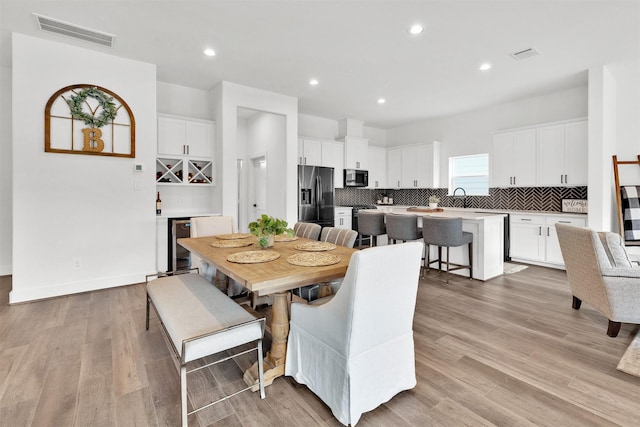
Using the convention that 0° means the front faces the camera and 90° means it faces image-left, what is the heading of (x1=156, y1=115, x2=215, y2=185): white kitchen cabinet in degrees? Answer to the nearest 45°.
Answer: approximately 0°

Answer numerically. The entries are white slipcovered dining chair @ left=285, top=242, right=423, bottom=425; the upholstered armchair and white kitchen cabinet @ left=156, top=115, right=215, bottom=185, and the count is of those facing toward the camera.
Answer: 1

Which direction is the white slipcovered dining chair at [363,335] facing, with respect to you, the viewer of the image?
facing away from the viewer and to the left of the viewer

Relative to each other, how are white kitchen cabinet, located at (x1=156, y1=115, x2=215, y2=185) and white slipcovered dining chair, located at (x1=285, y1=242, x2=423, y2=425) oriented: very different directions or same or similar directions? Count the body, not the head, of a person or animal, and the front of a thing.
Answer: very different directions

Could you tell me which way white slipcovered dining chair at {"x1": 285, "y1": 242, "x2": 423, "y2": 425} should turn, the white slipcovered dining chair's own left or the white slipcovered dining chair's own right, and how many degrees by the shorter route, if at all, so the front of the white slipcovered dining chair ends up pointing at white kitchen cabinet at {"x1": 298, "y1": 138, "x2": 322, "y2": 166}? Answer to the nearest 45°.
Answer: approximately 45° to the white slipcovered dining chair's own right

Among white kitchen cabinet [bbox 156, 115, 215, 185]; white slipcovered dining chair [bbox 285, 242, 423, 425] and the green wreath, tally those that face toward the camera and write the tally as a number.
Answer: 2

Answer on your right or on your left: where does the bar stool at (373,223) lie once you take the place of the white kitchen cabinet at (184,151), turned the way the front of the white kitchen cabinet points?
on your left

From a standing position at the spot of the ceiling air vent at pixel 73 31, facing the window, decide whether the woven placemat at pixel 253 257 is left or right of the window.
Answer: right

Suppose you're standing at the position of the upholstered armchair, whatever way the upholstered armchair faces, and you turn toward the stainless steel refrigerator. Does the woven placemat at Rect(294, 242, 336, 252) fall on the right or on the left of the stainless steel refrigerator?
left

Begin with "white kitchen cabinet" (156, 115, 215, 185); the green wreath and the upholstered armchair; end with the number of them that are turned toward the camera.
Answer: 2

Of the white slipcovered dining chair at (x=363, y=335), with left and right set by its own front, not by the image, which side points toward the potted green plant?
front

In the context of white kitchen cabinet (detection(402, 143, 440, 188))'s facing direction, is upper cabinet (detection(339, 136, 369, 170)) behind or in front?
in front
